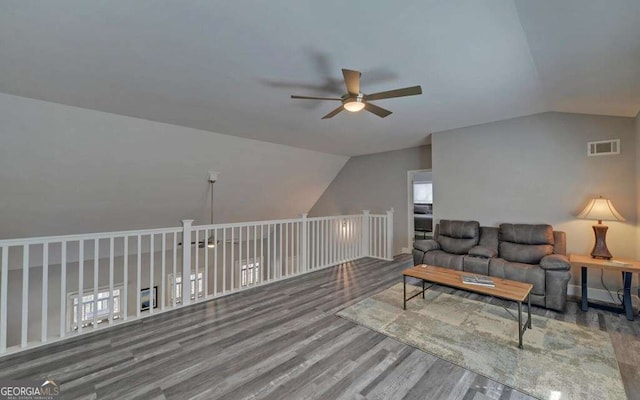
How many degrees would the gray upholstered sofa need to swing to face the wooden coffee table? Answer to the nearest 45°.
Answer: approximately 45° to its left

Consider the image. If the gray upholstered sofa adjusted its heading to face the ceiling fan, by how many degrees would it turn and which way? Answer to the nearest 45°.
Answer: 0° — it already faces it

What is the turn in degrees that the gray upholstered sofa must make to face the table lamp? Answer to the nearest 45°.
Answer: approximately 135° to its left

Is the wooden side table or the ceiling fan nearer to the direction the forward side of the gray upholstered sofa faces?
the ceiling fan

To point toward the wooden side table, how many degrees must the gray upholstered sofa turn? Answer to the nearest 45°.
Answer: approximately 135° to its left

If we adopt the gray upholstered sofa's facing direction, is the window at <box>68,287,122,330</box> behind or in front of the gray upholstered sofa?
in front

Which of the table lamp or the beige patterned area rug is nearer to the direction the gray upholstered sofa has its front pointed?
the beige patterned area rug

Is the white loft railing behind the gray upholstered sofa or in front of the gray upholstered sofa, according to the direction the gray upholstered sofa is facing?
in front

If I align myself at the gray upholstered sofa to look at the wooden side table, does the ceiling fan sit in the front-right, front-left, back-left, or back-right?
back-right

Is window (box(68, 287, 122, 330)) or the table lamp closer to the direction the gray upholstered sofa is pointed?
the window

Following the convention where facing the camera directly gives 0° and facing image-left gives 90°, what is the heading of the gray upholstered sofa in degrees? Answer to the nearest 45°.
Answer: approximately 45°

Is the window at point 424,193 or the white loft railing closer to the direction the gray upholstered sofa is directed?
the white loft railing
